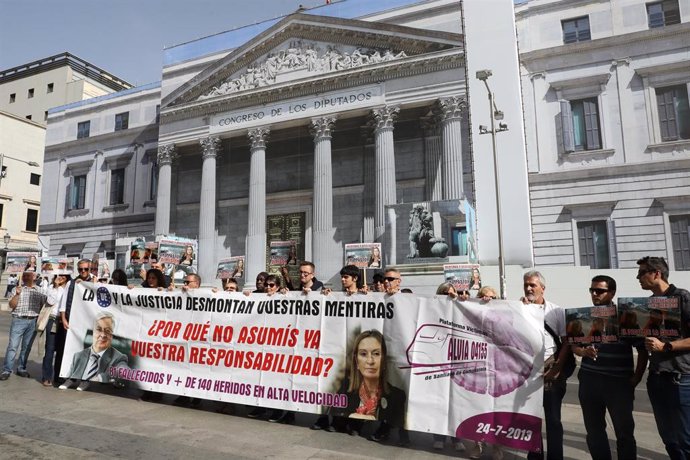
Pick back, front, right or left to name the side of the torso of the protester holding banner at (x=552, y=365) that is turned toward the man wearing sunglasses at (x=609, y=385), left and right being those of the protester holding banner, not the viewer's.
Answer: left

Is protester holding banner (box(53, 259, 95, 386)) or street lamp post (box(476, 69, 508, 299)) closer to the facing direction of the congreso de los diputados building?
the protester holding banner

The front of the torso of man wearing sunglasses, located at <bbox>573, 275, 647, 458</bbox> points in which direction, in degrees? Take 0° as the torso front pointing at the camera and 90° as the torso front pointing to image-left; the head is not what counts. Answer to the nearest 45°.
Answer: approximately 45°

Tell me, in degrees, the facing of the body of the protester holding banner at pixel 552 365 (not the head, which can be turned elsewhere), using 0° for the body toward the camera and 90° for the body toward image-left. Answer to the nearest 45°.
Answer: approximately 45°

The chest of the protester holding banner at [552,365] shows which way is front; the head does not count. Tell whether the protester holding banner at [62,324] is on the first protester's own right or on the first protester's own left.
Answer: on the first protester's own right

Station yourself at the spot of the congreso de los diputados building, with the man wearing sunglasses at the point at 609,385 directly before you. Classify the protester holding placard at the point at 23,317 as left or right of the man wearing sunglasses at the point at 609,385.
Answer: right

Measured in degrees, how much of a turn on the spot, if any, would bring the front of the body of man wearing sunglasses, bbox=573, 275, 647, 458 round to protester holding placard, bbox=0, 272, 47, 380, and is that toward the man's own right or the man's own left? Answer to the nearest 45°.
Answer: approximately 45° to the man's own right

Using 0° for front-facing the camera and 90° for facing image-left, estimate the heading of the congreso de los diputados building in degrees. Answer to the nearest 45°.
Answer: approximately 45°

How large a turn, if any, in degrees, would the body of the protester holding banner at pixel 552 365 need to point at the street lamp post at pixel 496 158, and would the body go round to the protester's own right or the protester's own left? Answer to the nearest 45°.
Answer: approximately 135° to the protester's own right

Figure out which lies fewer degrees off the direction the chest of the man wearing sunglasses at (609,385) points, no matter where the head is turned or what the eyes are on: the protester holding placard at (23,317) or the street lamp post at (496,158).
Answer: the protester holding placard

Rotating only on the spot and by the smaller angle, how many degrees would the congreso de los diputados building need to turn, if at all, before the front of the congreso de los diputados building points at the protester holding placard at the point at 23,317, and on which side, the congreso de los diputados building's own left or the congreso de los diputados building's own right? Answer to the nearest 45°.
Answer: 0° — it already faces them
